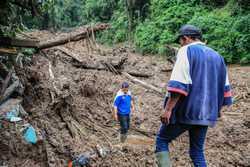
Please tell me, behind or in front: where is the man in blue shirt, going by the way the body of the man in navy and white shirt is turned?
in front

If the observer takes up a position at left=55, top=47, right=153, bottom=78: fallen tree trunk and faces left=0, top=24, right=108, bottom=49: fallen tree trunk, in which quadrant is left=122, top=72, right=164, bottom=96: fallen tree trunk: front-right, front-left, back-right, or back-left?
back-left

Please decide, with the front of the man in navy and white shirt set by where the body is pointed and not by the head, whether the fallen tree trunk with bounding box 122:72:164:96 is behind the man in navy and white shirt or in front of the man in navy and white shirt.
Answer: in front

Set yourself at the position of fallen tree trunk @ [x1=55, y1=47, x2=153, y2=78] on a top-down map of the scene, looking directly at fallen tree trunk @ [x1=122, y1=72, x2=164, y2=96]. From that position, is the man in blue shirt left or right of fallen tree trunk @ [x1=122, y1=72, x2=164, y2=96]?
right

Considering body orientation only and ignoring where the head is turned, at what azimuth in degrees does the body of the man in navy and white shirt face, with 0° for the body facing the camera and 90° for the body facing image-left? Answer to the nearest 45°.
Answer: approximately 135°

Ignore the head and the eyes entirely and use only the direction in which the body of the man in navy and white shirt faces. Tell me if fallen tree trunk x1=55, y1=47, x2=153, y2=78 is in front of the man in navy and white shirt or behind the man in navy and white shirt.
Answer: in front
